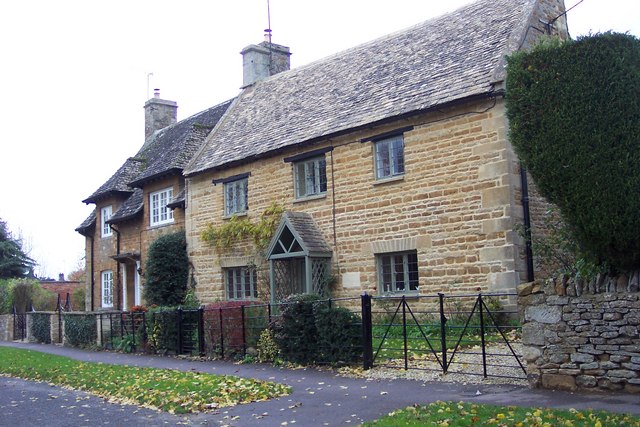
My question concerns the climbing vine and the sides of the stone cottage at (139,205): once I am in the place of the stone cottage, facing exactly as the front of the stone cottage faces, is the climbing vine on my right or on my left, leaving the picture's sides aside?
on my left

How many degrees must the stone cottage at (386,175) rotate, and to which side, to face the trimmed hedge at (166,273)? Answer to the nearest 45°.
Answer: approximately 90° to its right

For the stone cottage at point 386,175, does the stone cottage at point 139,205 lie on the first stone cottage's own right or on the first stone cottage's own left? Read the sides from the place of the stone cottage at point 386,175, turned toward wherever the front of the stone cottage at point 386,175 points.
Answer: on the first stone cottage's own right

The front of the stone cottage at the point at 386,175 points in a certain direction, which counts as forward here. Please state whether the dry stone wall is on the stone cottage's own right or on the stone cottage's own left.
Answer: on the stone cottage's own left

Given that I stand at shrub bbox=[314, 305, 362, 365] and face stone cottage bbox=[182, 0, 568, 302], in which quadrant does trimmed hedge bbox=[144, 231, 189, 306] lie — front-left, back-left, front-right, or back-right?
front-left

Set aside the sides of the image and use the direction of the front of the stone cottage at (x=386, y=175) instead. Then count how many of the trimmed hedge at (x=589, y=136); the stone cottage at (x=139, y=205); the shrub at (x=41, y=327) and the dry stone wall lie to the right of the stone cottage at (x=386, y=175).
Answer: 2

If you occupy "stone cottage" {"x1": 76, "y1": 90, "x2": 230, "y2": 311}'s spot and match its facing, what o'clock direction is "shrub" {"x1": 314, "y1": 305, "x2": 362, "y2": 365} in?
The shrub is roughly at 10 o'clock from the stone cottage.

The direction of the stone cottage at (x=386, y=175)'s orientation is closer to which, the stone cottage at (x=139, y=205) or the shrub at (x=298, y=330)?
the shrub

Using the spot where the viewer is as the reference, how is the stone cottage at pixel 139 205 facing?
facing the viewer and to the left of the viewer

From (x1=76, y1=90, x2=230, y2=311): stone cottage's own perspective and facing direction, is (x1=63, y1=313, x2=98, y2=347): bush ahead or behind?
ahead

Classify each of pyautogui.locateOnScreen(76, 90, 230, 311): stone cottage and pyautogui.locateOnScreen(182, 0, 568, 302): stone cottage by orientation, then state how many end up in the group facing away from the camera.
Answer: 0
